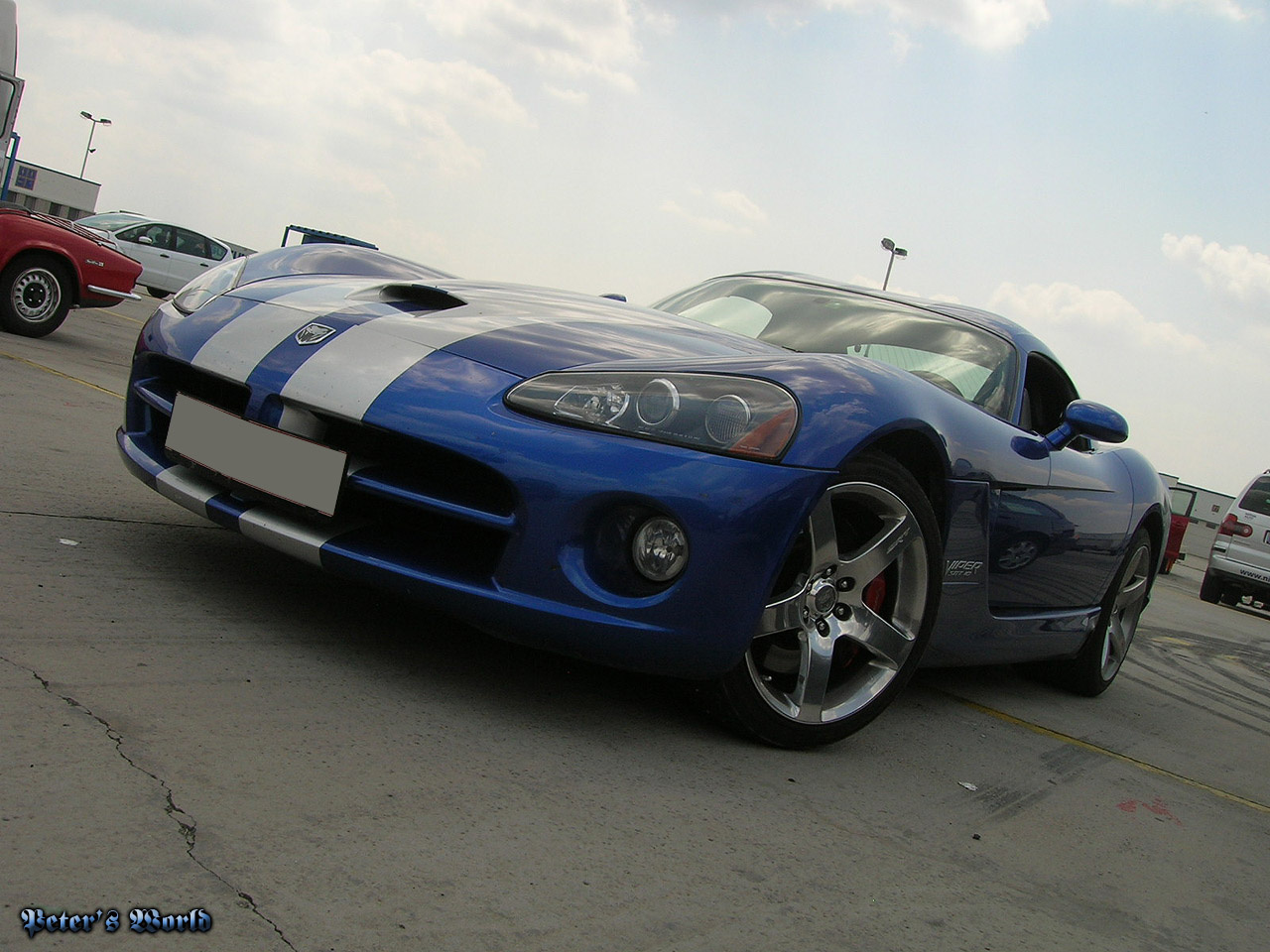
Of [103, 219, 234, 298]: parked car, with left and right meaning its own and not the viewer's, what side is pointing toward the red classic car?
left

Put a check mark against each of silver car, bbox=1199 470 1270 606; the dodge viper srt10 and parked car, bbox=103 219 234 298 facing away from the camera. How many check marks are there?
1

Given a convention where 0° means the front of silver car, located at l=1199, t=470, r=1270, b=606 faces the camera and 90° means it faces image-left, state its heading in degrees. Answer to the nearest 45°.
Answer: approximately 180°

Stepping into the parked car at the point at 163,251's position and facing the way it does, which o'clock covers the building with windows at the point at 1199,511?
The building with windows is roughly at 6 o'clock from the parked car.

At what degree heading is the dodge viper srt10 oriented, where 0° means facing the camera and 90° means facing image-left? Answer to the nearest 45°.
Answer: approximately 45°

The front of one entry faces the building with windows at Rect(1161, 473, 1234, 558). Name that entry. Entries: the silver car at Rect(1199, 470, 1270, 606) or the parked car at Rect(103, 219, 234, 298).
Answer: the silver car

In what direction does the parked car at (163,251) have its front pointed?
to the viewer's left

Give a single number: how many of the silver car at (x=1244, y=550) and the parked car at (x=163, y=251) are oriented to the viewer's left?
1

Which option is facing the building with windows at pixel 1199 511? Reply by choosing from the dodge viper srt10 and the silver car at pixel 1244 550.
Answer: the silver car

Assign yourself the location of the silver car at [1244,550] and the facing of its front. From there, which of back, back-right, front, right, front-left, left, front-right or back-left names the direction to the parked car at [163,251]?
left

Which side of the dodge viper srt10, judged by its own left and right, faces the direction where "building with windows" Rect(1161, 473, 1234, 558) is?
back

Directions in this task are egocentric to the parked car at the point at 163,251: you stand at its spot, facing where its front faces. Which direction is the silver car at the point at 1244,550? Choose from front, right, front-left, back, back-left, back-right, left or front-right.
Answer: back-left

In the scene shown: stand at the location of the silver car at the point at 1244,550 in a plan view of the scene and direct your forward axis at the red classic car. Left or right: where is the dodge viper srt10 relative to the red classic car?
left

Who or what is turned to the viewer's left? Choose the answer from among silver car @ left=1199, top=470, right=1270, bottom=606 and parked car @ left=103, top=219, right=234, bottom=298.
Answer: the parked car

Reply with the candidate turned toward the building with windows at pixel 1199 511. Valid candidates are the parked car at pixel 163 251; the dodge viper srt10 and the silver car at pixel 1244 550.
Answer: the silver car
